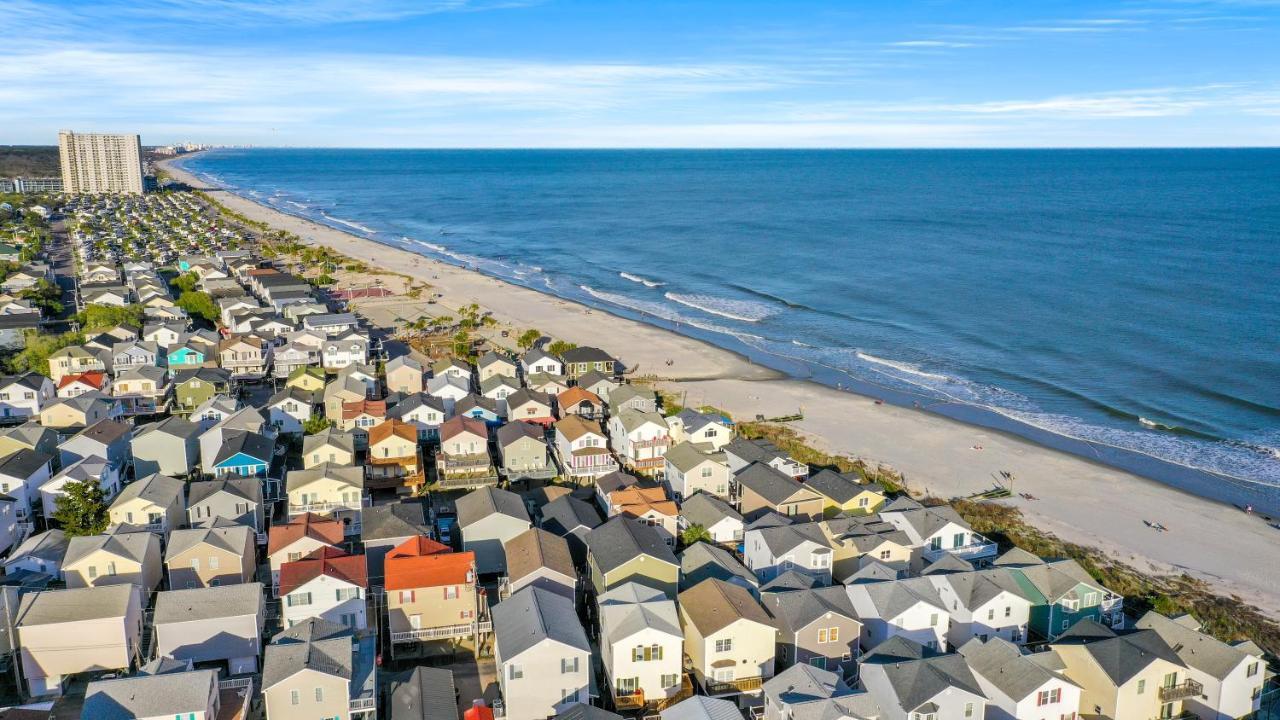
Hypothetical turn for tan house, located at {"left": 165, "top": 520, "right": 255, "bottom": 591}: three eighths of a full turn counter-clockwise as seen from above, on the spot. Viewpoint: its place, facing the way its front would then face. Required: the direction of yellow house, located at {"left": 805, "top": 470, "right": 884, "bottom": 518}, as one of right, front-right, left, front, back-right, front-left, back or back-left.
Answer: front-right

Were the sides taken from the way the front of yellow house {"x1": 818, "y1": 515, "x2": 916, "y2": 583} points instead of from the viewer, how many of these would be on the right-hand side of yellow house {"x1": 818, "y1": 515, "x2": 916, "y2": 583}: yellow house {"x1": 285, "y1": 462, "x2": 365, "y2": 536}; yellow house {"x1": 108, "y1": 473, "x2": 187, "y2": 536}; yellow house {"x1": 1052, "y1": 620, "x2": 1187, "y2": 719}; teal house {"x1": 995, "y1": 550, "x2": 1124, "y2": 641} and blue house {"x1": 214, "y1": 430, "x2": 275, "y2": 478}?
3

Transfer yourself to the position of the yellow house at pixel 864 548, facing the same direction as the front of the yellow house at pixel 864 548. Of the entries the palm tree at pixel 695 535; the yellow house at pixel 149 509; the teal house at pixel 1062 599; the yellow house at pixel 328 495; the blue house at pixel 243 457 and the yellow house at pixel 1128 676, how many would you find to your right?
4

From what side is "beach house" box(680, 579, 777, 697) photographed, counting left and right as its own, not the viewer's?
front

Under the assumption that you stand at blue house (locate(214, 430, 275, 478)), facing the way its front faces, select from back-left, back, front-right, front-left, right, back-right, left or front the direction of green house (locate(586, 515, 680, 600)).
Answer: front-left

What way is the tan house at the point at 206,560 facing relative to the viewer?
toward the camera

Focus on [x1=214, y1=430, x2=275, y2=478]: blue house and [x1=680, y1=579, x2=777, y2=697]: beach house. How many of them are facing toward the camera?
2

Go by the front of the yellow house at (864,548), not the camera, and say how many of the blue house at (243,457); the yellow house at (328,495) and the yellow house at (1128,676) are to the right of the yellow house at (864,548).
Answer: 2

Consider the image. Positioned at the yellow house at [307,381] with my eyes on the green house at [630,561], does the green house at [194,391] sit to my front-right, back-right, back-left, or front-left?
back-right

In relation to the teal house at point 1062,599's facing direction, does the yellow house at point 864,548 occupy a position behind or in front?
behind

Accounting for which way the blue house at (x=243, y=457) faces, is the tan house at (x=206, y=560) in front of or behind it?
in front

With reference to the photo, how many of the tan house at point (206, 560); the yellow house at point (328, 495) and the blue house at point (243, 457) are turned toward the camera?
3

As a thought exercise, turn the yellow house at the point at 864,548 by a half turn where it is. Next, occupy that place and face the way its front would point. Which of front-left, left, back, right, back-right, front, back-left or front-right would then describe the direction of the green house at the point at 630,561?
back-left

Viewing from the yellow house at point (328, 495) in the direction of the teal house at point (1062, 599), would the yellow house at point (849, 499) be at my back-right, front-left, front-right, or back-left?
front-left

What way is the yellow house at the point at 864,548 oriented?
toward the camera

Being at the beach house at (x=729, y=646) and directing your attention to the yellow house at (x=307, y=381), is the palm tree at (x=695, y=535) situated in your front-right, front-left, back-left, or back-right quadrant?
front-right

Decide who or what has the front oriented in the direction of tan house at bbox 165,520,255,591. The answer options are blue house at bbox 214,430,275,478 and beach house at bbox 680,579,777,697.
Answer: the blue house

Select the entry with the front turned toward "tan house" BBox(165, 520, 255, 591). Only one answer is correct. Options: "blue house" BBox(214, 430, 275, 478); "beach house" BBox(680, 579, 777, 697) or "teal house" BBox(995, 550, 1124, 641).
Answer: the blue house

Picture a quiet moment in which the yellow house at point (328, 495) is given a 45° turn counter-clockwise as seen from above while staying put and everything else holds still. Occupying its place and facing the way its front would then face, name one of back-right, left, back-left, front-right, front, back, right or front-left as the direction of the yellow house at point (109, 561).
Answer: right
